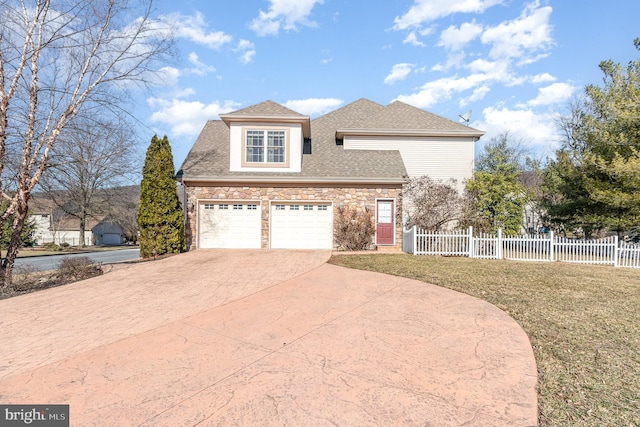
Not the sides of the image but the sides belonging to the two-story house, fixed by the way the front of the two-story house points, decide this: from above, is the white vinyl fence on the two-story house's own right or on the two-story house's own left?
on the two-story house's own left

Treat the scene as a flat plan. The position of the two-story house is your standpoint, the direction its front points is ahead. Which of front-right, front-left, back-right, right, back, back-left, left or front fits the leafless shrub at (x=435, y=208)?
left

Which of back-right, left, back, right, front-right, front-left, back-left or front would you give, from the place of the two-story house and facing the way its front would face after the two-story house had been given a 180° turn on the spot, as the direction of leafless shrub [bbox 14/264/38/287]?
back-left

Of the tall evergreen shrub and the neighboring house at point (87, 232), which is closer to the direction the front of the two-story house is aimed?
the tall evergreen shrub

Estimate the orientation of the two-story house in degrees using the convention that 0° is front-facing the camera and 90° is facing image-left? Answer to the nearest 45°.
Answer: approximately 0°

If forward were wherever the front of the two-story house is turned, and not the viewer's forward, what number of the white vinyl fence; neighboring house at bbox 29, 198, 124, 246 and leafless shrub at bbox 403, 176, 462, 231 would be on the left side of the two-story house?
2

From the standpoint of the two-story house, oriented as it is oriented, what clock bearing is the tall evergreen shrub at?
The tall evergreen shrub is roughly at 2 o'clock from the two-story house.

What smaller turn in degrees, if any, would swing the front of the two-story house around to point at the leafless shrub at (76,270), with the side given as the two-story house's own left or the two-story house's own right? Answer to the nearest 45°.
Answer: approximately 45° to the two-story house's own right

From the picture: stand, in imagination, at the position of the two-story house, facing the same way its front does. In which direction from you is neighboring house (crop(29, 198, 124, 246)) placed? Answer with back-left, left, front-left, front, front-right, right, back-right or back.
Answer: back-right

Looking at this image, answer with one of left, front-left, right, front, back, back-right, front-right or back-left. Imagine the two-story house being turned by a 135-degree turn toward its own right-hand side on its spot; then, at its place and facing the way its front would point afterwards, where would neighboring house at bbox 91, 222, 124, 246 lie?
front
